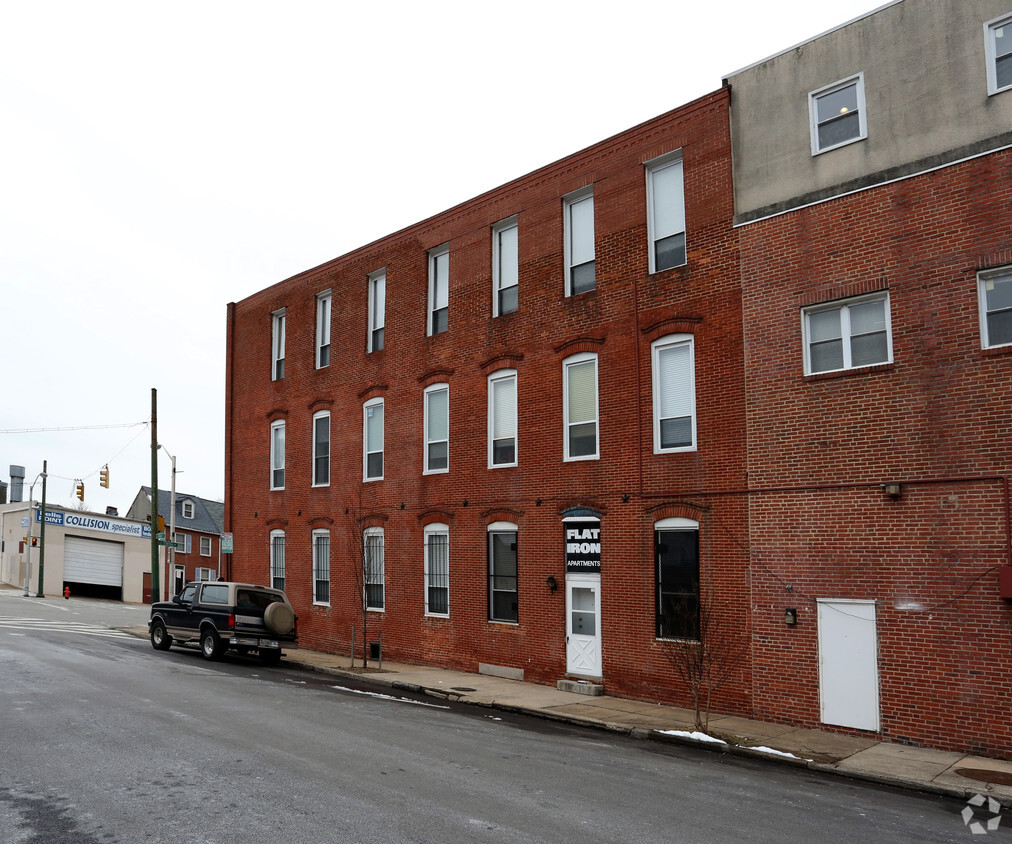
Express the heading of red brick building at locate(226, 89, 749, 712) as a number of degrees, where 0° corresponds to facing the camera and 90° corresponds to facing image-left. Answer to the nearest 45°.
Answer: approximately 45°

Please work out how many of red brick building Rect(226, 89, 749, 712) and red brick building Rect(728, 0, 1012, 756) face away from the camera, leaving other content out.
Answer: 0

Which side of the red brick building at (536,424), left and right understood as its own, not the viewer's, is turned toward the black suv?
right

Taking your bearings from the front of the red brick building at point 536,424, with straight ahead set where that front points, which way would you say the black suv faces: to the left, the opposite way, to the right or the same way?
to the right

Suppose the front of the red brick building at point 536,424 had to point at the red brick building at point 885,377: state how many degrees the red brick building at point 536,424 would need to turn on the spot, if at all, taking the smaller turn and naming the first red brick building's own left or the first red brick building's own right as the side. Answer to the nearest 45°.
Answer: approximately 90° to the first red brick building's own left

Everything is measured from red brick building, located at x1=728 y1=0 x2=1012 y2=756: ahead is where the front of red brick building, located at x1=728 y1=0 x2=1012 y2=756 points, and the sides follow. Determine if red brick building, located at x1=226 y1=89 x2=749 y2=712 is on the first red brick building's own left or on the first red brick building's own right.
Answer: on the first red brick building's own right

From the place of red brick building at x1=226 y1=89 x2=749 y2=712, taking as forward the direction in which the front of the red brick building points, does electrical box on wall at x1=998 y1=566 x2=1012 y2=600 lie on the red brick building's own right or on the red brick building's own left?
on the red brick building's own left

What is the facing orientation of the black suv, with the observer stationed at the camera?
facing away from the viewer and to the left of the viewer
